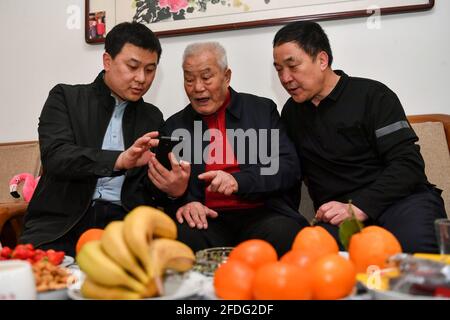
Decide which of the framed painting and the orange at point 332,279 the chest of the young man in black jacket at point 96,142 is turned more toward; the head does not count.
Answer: the orange

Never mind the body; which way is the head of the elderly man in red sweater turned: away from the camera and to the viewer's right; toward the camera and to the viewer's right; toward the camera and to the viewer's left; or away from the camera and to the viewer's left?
toward the camera and to the viewer's left

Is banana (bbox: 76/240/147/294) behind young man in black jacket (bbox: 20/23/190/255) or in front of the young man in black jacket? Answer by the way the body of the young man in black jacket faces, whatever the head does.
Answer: in front

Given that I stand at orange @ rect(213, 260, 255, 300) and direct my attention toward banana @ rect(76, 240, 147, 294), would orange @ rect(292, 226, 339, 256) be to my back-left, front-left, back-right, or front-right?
back-right

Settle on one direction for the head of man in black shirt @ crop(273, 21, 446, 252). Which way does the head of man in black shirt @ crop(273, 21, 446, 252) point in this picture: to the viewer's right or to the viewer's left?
to the viewer's left

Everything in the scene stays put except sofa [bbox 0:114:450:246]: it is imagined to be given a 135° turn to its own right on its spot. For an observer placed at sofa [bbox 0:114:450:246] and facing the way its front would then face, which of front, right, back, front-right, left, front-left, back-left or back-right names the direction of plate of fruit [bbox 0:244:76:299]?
left

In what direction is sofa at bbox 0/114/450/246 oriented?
toward the camera

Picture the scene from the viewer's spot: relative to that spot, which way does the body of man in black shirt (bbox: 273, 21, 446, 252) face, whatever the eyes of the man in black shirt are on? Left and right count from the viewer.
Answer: facing the viewer and to the left of the viewer
